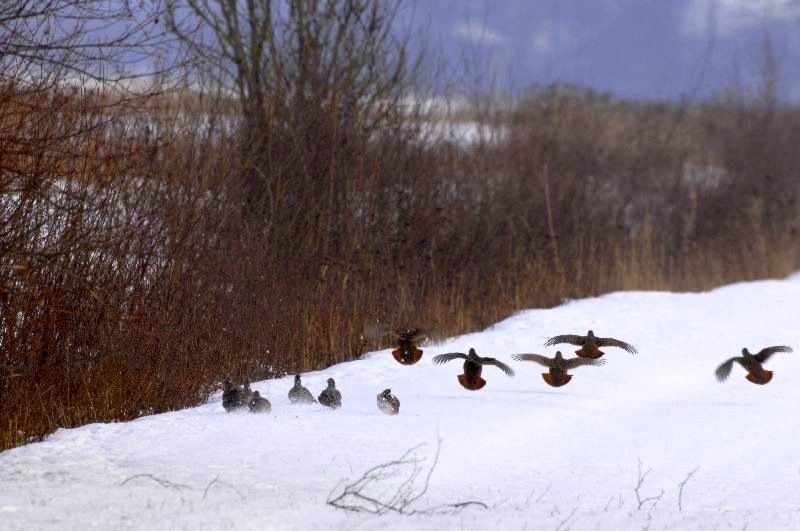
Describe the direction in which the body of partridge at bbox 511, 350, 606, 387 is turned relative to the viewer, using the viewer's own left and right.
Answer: facing away from the viewer

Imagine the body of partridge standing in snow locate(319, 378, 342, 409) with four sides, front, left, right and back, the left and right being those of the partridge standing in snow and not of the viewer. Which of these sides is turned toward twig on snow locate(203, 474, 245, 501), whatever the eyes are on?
back

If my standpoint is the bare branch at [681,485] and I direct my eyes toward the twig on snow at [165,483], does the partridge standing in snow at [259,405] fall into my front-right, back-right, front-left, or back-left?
front-right

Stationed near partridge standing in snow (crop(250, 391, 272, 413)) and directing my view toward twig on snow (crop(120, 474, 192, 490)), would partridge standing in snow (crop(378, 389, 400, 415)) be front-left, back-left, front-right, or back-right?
back-left

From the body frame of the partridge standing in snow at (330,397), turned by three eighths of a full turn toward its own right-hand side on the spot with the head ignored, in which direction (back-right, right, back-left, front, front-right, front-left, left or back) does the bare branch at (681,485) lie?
front

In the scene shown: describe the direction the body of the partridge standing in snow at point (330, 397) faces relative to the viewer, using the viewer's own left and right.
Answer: facing away from the viewer

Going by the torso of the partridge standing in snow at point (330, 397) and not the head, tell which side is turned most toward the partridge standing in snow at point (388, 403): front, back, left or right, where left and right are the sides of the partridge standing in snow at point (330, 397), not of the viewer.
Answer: right
